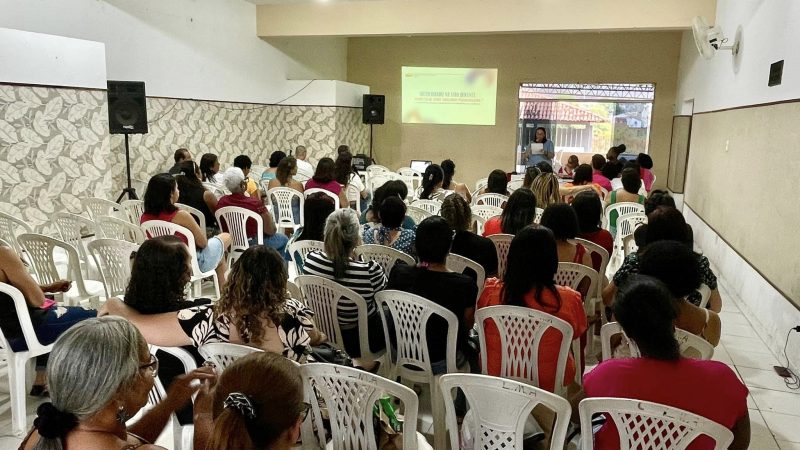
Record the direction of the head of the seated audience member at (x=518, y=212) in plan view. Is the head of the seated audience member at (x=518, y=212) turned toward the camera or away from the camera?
away from the camera

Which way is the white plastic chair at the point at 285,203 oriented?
away from the camera

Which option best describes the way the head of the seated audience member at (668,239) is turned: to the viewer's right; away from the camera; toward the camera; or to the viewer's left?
away from the camera

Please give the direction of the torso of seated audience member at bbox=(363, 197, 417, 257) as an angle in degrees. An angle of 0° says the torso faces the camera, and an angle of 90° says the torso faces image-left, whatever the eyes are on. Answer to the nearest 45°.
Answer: approximately 180°

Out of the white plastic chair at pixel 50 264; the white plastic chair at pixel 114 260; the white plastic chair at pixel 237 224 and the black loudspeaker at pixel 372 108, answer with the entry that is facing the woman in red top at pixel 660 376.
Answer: the black loudspeaker

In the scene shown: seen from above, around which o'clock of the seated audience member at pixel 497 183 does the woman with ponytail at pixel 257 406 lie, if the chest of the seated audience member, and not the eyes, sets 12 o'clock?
The woman with ponytail is roughly at 6 o'clock from the seated audience member.

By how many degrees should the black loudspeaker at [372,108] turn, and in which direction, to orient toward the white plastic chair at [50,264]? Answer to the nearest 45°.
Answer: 0° — it already faces it

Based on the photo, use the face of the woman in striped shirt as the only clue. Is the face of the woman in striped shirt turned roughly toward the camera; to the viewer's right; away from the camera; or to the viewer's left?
away from the camera

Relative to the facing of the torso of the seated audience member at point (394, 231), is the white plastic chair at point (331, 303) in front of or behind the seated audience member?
behind

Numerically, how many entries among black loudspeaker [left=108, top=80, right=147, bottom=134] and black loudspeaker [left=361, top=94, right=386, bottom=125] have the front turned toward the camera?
2

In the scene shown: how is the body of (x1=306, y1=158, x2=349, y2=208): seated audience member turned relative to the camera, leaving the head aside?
away from the camera

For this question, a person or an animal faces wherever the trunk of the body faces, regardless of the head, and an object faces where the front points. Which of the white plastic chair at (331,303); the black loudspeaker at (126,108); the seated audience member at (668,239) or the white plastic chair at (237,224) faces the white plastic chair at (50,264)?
the black loudspeaker

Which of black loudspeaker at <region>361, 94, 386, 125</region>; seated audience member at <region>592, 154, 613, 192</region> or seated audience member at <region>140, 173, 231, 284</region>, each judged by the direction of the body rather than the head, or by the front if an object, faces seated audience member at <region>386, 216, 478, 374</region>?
the black loudspeaker

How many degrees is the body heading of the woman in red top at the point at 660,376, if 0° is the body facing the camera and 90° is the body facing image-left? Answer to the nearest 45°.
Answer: approximately 180°

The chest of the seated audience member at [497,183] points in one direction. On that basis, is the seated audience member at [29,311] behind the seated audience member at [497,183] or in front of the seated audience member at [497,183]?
behind

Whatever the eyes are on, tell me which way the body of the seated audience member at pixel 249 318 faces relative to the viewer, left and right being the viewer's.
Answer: facing away from the viewer

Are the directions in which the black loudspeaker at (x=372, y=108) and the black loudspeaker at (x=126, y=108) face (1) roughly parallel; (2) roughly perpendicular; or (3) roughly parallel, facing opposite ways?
roughly parallel

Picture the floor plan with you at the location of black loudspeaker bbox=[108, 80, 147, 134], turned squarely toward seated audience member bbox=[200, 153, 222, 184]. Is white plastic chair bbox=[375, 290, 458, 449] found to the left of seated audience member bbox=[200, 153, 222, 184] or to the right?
right

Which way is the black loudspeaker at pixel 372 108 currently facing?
toward the camera

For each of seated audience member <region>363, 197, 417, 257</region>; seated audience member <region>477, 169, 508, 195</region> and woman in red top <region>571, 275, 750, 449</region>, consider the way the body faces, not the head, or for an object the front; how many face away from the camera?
3
